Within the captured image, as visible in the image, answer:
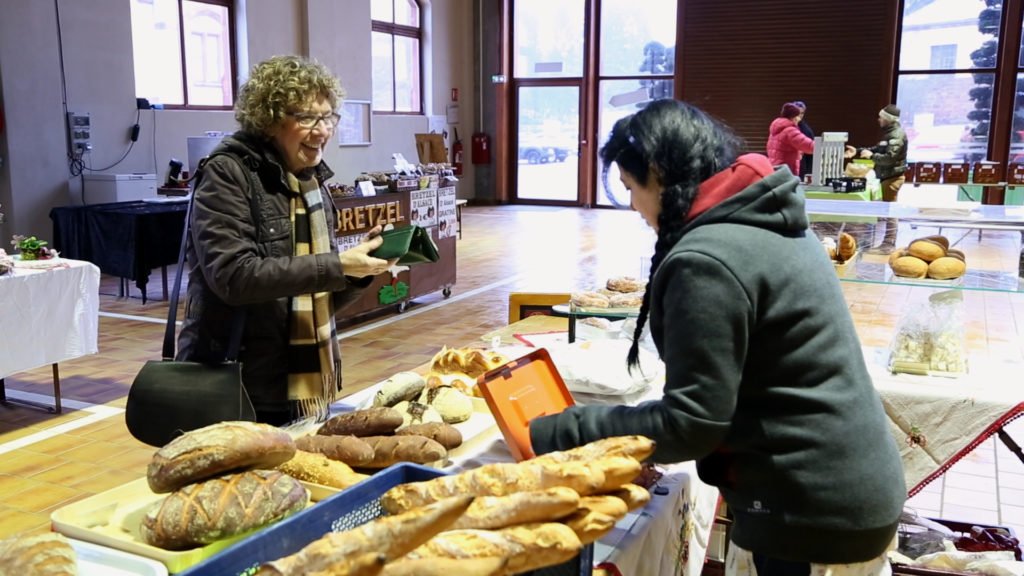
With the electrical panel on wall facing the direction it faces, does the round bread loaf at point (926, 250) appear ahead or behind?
ahead

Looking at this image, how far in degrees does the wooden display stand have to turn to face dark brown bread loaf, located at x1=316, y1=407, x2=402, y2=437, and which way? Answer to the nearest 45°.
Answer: approximately 45° to its right

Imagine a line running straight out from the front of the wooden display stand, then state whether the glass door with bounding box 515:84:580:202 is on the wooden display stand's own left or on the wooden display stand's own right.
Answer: on the wooden display stand's own left

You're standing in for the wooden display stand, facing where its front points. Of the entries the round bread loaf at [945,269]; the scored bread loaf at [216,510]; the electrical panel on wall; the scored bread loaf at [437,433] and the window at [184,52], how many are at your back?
2

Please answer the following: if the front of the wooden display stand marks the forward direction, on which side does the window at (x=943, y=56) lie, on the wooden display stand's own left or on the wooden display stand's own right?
on the wooden display stand's own left

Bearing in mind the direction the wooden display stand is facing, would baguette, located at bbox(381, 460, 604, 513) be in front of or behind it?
in front

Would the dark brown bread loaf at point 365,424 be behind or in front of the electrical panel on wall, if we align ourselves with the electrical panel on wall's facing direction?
in front

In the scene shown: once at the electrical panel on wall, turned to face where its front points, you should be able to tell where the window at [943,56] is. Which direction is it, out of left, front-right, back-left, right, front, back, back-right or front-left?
front-left

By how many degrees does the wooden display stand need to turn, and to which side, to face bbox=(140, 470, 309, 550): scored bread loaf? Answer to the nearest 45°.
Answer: approximately 45° to its right

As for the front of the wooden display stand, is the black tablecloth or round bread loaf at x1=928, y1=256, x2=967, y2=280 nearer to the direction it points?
the round bread loaf

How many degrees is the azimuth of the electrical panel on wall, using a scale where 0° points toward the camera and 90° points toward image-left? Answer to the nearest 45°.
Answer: approximately 315°
